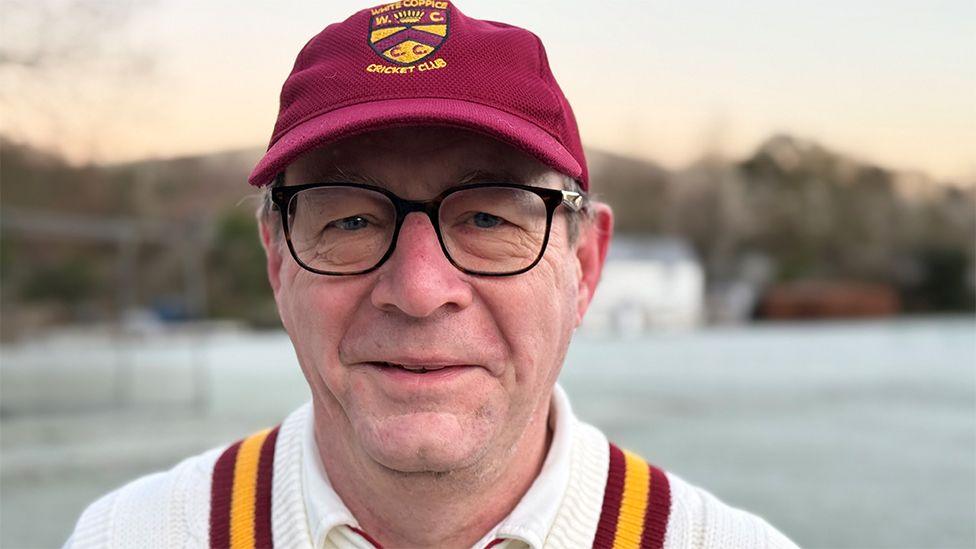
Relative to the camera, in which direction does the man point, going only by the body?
toward the camera
